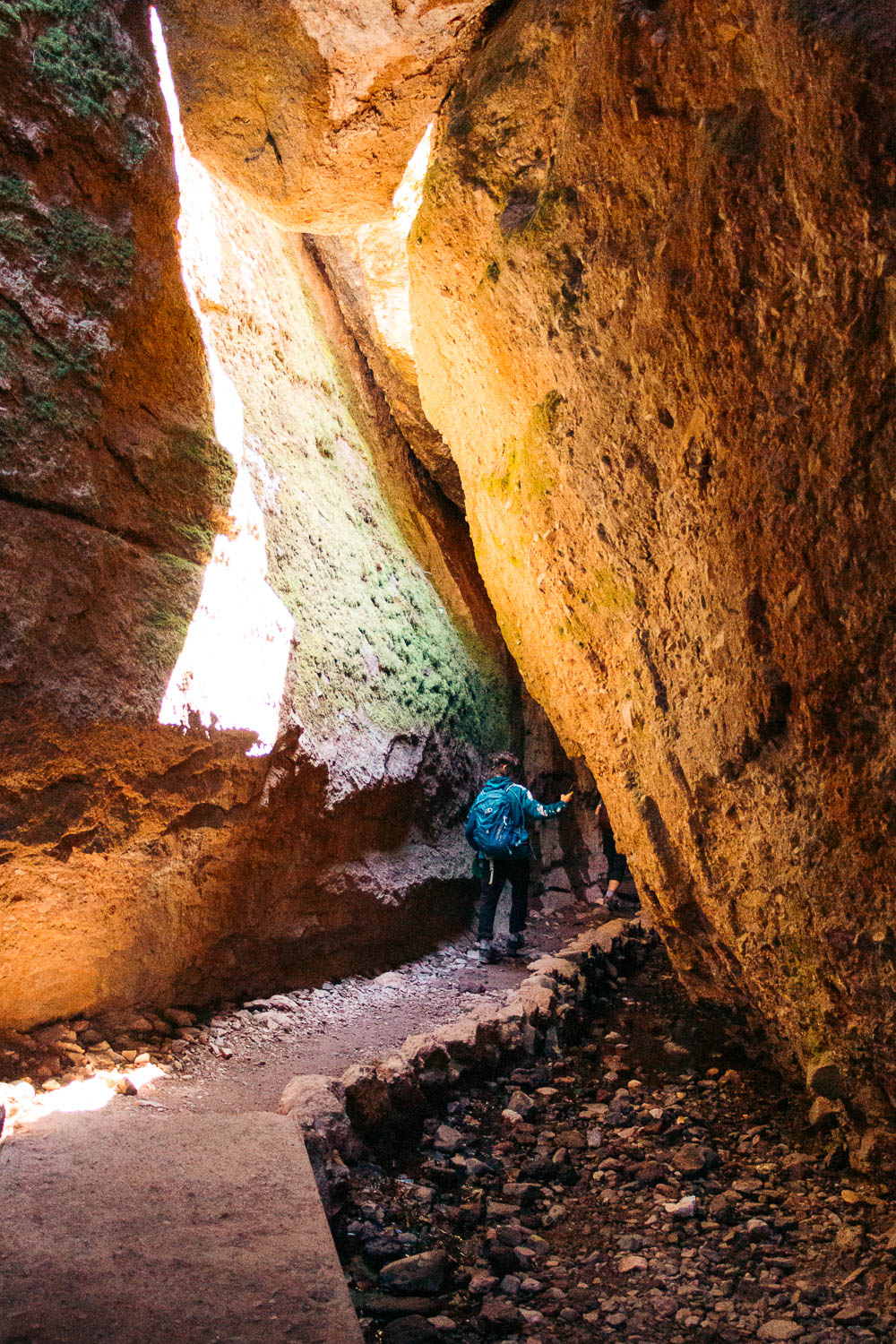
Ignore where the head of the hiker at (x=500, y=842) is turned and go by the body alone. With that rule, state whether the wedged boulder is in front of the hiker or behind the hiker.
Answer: behind

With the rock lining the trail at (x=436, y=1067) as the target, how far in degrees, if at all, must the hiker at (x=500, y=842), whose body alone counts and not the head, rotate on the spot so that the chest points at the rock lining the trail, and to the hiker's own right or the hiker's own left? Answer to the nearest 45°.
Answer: approximately 135° to the hiker's own right

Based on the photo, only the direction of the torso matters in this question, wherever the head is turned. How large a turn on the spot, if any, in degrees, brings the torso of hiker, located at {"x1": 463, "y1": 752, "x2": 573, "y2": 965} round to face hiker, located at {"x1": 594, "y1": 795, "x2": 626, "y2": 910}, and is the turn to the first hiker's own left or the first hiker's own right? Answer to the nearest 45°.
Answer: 0° — they already face them

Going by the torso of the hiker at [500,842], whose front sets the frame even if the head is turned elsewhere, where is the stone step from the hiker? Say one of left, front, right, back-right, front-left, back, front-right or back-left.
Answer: back-right

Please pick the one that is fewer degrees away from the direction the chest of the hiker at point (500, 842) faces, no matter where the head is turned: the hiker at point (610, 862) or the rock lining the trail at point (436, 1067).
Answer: the hiker

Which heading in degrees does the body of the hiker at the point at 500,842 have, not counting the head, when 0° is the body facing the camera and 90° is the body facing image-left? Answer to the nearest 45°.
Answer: approximately 225°
